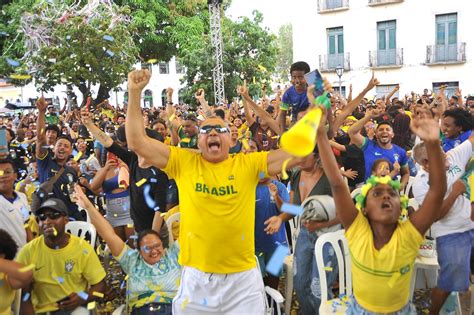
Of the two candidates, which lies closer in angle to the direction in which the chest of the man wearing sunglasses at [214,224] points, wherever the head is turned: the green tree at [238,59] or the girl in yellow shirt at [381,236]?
the girl in yellow shirt

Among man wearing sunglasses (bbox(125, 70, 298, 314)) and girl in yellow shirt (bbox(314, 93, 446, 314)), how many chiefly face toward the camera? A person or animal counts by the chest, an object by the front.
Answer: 2

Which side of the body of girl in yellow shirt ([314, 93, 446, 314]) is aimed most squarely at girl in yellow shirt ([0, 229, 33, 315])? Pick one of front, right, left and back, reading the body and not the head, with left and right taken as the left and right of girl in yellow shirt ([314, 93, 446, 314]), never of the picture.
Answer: right

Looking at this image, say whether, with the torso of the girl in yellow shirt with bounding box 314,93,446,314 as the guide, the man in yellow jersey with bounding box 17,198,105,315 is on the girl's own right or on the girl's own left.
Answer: on the girl's own right

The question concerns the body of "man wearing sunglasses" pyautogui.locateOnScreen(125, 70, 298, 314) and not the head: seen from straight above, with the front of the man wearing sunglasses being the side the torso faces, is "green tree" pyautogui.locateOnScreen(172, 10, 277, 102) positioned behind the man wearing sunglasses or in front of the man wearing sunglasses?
behind
